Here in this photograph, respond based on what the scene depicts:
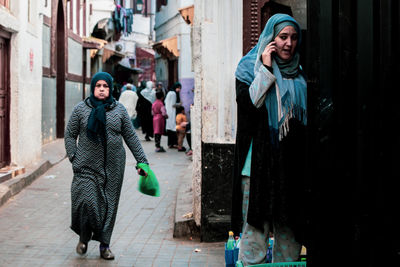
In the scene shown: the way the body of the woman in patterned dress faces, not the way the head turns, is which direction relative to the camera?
toward the camera

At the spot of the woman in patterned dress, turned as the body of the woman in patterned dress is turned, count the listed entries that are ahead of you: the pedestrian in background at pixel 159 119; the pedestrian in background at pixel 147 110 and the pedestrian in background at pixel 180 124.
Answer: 0

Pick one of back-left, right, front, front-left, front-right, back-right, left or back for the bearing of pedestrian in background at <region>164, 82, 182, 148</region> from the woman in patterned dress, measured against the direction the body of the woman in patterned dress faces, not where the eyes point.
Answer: back

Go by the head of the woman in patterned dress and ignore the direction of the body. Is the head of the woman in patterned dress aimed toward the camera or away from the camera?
toward the camera

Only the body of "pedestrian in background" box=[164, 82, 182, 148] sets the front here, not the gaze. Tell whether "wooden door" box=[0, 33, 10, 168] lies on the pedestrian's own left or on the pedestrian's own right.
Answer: on the pedestrian's own right

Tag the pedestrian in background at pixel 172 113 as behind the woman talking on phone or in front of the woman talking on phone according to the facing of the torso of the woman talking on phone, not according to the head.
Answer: behind

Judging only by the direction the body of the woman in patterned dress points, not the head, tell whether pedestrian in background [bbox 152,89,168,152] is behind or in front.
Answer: behind

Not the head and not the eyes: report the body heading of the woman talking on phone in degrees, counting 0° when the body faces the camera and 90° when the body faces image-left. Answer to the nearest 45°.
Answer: approximately 315°

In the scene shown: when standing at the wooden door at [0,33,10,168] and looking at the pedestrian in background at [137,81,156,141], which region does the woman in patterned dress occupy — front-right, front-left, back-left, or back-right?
back-right

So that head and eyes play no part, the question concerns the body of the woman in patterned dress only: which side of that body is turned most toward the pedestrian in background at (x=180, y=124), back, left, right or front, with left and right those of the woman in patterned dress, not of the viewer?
back
